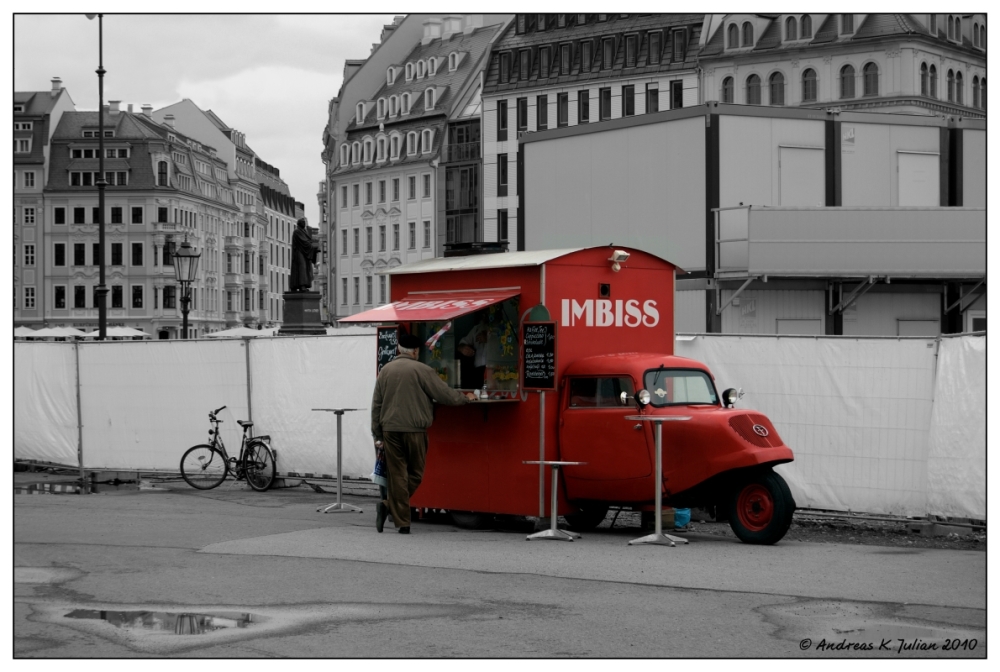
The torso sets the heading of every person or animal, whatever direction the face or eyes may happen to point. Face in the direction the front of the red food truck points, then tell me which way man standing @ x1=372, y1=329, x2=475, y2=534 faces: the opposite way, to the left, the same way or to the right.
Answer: to the left

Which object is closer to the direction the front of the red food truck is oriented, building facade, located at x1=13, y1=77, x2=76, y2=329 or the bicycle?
the building facade

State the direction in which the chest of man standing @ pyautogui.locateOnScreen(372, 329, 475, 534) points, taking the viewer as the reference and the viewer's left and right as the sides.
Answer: facing away from the viewer and to the right of the viewer

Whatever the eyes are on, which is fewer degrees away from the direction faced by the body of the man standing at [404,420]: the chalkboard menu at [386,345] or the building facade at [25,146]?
the chalkboard menu

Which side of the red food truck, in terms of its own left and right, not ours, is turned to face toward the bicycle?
back

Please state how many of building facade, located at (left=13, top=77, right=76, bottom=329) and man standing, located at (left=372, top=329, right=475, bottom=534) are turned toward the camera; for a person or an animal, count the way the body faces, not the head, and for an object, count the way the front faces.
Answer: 1

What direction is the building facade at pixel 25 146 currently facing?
toward the camera

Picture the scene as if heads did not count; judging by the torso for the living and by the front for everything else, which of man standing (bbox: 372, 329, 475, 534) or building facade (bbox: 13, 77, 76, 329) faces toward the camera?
the building facade

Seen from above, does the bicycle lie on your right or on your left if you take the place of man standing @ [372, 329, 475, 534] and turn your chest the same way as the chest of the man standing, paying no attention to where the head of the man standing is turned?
on your left

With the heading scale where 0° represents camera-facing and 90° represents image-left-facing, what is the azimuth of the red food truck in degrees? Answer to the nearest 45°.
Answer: approximately 315°

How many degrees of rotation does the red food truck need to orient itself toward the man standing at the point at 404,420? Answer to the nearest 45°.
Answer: approximately 135° to its right
